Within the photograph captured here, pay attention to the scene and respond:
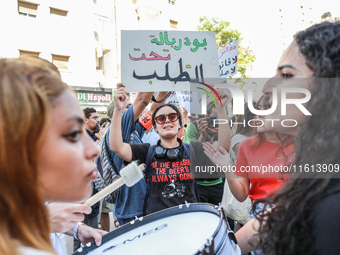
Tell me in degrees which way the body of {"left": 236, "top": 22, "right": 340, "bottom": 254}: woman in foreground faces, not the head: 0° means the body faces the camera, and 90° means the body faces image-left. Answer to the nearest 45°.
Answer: approximately 90°

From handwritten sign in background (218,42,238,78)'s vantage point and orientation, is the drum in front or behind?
in front

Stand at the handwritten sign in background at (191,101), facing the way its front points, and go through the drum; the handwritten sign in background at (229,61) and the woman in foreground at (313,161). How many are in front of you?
2

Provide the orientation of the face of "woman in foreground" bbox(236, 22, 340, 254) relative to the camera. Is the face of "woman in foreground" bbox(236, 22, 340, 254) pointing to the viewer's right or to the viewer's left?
to the viewer's left

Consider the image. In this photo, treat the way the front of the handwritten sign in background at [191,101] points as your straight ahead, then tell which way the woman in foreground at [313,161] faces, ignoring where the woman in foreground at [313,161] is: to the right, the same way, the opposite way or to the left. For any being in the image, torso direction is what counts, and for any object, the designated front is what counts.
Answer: to the right

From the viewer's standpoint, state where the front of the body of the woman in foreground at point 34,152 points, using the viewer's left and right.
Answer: facing to the right of the viewer

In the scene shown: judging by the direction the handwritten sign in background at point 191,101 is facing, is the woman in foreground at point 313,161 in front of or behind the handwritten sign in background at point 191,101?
in front
